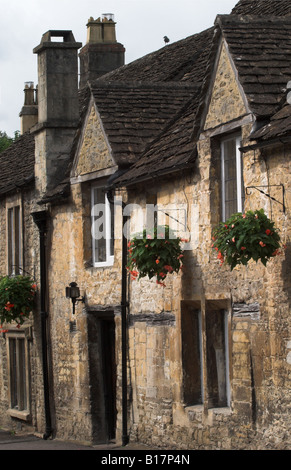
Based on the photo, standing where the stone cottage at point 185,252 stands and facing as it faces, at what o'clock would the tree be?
The tree is roughly at 4 o'clock from the stone cottage.

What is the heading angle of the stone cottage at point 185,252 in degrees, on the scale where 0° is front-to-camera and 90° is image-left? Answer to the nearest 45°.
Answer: approximately 45°
